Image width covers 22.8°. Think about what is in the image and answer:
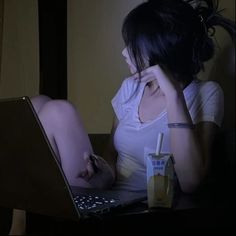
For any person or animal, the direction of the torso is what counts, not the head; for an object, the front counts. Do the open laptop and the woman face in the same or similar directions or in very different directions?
very different directions

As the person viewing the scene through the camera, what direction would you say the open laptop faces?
facing away from the viewer and to the right of the viewer

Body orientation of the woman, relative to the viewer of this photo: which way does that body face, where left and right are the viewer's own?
facing the viewer and to the left of the viewer
